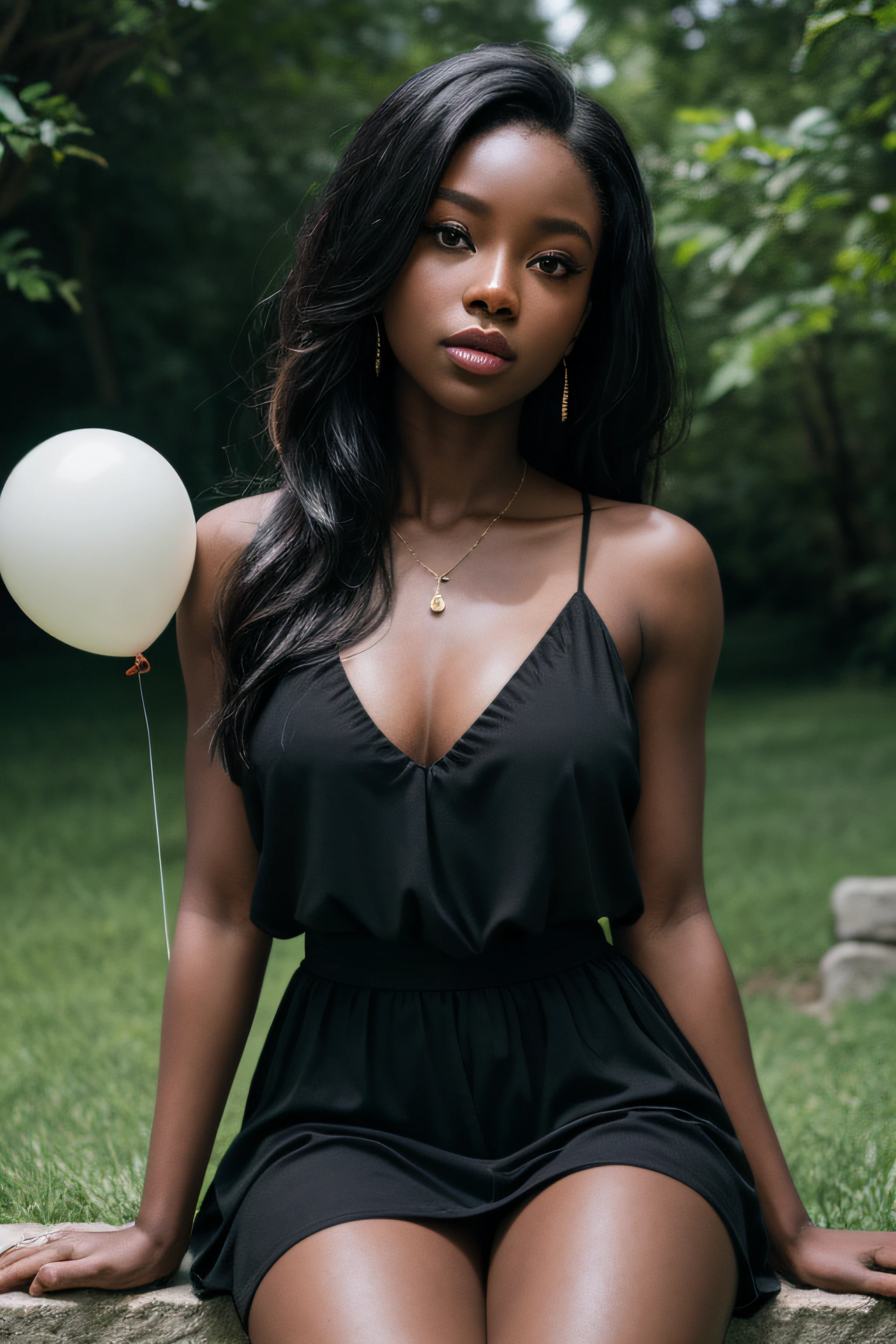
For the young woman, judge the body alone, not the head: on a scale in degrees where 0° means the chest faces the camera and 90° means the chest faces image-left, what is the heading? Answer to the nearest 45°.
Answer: approximately 0°

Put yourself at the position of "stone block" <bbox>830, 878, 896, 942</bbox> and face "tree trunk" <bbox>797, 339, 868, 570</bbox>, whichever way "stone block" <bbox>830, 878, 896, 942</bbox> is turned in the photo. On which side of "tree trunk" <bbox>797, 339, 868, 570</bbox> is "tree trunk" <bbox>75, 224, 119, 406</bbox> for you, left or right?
left

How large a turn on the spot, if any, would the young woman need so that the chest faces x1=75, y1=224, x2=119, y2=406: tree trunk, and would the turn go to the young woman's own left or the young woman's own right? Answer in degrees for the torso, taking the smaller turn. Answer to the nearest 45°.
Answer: approximately 180°

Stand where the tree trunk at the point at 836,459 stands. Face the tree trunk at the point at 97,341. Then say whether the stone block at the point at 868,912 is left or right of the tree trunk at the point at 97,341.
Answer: left

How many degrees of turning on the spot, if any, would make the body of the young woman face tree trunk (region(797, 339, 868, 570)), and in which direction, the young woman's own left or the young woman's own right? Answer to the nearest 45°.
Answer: approximately 180°
